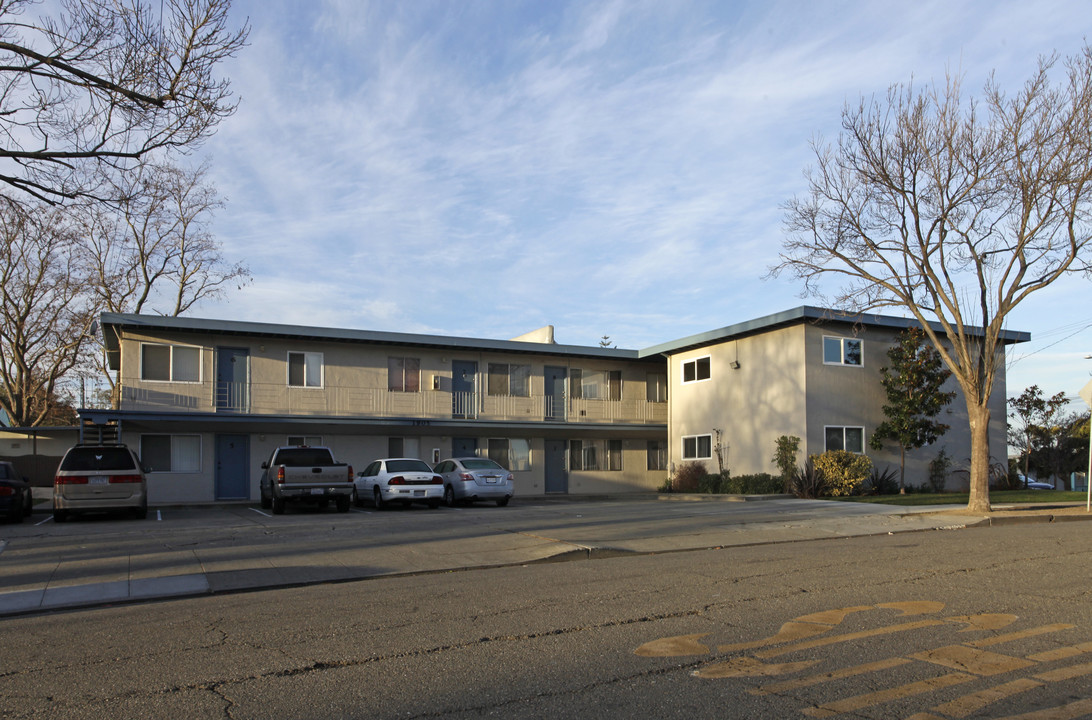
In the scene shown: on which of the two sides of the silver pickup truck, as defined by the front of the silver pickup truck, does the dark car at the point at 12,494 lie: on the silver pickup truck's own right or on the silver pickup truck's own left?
on the silver pickup truck's own left

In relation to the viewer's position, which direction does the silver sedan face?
facing away from the viewer and to the left of the viewer

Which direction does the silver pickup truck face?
away from the camera

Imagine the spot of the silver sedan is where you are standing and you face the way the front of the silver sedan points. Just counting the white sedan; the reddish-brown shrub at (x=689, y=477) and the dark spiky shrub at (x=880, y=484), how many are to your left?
1

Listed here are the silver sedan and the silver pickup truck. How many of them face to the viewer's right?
0

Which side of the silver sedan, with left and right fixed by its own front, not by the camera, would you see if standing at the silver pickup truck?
left

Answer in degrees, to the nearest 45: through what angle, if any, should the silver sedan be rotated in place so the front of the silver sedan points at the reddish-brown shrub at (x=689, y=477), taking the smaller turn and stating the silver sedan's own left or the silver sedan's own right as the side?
approximately 90° to the silver sedan's own right

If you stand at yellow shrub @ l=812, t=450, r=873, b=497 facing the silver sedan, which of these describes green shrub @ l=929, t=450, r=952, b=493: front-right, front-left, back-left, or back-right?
back-right

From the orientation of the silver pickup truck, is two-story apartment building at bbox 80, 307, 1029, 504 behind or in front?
in front

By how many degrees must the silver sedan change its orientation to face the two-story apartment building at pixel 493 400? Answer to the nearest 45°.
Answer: approximately 45° to its right

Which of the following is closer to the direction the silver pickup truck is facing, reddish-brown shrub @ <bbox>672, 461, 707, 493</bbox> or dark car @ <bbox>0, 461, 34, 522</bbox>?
the reddish-brown shrub
